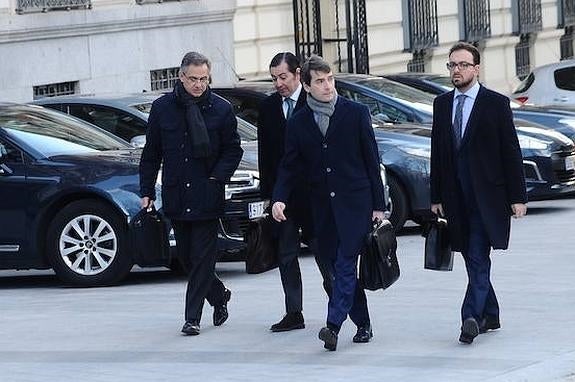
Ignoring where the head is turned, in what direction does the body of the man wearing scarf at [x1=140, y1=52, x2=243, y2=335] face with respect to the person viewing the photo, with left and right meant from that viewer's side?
facing the viewer

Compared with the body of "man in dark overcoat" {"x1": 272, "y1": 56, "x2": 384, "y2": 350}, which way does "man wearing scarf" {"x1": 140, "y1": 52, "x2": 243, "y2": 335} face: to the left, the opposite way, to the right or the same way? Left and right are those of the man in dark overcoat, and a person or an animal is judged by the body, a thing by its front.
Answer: the same way

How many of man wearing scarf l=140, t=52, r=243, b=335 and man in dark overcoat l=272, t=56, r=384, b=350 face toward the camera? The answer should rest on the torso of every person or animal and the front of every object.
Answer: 2

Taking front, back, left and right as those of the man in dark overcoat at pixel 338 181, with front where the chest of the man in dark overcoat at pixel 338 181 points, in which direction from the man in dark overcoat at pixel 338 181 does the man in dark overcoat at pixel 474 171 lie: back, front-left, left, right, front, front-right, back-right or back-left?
left

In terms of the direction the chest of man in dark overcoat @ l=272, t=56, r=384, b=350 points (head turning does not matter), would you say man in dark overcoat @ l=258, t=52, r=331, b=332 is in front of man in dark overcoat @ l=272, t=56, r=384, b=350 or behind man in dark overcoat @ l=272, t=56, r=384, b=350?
behind

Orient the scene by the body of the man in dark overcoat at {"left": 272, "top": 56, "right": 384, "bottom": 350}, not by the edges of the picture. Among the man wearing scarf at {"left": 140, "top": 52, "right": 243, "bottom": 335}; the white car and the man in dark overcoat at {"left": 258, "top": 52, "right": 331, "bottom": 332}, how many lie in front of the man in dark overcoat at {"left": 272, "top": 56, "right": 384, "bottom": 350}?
0

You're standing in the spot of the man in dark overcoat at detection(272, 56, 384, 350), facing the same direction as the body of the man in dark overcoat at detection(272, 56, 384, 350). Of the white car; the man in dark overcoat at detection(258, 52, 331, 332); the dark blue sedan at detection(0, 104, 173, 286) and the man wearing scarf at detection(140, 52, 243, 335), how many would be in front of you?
0

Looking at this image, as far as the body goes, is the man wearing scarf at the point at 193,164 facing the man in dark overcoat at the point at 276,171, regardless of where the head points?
no

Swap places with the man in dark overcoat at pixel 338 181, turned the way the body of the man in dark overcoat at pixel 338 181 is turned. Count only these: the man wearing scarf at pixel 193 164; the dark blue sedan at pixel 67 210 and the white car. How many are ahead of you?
0

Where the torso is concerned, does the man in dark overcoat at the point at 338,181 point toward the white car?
no

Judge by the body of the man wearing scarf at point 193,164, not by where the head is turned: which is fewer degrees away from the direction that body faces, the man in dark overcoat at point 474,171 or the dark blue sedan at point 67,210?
the man in dark overcoat

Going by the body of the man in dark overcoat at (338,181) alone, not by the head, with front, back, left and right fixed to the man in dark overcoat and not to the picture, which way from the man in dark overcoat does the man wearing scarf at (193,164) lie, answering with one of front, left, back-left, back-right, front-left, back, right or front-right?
back-right

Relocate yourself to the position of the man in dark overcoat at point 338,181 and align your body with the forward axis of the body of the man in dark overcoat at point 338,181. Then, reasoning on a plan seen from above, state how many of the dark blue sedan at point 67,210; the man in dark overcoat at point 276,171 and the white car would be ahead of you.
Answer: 0

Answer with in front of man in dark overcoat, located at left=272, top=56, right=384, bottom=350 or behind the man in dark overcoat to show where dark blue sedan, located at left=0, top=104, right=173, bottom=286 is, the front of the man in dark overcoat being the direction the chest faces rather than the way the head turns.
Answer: behind
